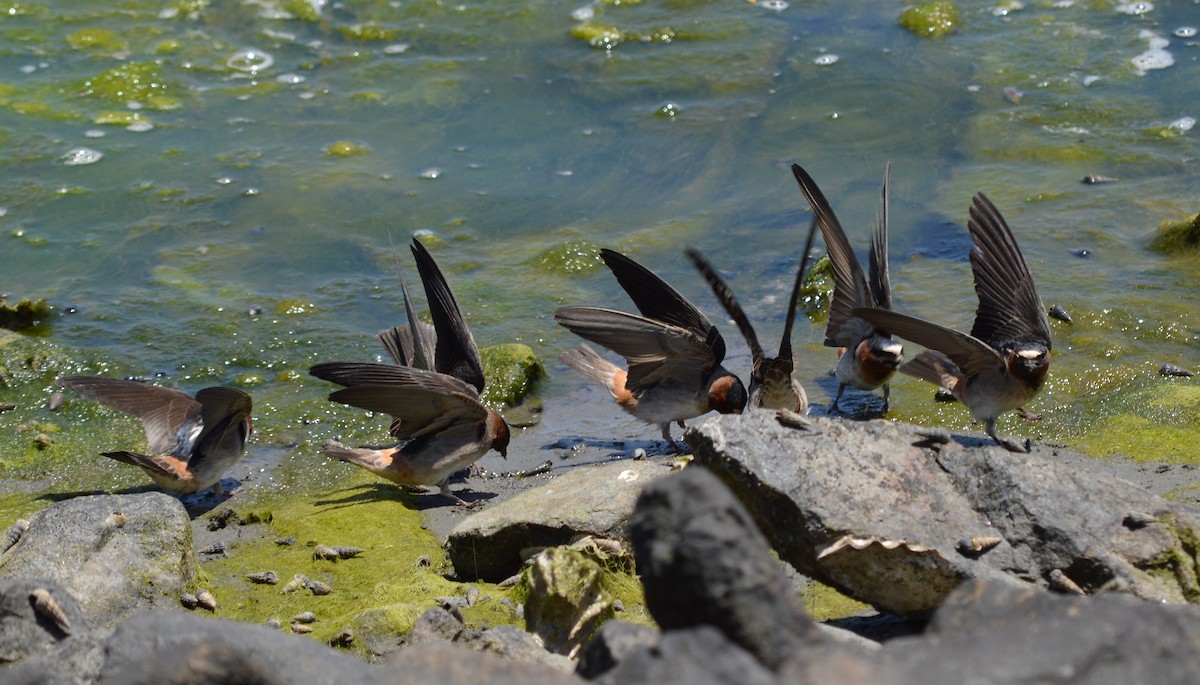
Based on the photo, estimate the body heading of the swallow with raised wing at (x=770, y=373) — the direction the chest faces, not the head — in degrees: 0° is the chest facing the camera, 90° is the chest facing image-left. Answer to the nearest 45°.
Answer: approximately 180°

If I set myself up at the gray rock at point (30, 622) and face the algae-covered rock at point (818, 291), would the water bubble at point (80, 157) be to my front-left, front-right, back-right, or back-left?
front-left

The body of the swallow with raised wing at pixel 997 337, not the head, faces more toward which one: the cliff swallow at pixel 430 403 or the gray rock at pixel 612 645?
the gray rock

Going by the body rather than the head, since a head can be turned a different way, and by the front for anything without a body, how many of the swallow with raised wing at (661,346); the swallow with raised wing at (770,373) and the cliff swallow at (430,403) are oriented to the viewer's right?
2

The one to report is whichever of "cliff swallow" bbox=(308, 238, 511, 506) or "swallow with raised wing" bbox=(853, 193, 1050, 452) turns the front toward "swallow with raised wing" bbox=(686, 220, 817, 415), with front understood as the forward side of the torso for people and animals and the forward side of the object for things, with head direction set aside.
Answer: the cliff swallow

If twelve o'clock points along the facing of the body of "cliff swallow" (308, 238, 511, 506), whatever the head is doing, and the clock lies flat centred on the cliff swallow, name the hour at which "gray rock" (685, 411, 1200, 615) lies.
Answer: The gray rock is roughly at 2 o'clock from the cliff swallow.

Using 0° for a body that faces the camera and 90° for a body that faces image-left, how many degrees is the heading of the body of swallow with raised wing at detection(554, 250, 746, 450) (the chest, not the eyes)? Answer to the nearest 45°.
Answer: approximately 270°

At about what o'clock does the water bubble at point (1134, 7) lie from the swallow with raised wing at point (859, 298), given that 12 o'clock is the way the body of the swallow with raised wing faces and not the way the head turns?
The water bubble is roughly at 8 o'clock from the swallow with raised wing.

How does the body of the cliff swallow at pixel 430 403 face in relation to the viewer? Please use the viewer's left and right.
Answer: facing to the right of the viewer

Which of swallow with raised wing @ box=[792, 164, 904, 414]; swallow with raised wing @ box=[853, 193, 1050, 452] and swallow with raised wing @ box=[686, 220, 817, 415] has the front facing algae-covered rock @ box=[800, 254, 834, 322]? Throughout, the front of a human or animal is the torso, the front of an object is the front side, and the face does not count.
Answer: swallow with raised wing @ box=[686, 220, 817, 415]

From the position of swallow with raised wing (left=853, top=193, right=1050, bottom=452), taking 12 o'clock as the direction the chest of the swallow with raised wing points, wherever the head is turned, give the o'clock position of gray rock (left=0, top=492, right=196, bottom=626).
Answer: The gray rock is roughly at 3 o'clock from the swallow with raised wing.

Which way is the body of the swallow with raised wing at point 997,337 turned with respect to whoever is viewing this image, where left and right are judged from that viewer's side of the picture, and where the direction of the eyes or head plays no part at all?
facing the viewer and to the right of the viewer

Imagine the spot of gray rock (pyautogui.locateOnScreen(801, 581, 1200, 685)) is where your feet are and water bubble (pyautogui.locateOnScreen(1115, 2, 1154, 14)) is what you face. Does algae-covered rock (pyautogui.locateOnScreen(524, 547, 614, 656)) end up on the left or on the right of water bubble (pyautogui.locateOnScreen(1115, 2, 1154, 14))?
left

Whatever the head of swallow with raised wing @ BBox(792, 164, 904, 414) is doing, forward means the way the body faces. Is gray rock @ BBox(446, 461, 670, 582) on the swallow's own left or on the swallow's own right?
on the swallow's own right

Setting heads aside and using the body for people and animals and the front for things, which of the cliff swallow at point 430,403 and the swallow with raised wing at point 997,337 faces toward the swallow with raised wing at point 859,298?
the cliff swallow

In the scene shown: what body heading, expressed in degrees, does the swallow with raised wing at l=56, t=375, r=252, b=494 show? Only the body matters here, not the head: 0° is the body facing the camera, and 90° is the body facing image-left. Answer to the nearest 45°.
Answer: approximately 225°
